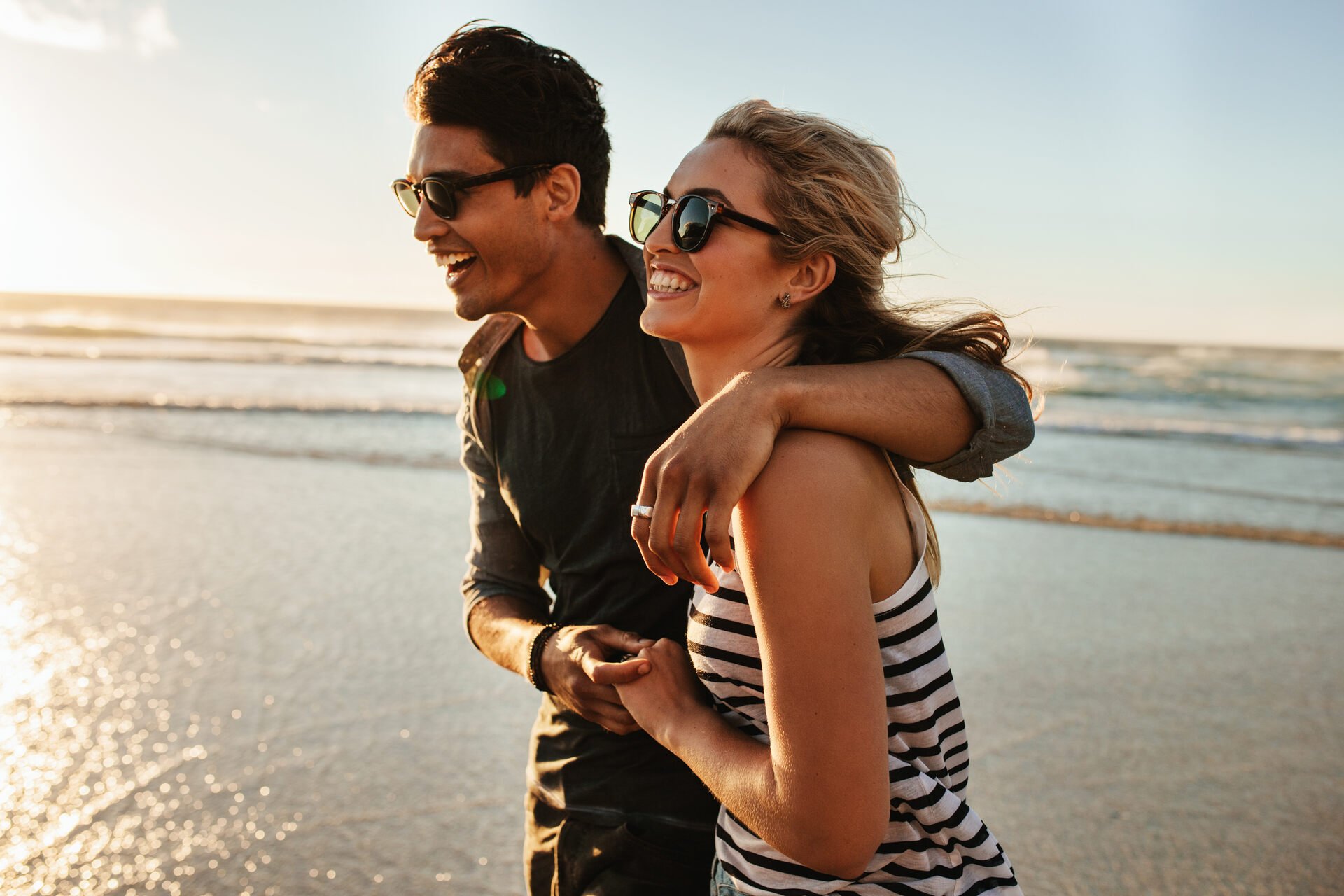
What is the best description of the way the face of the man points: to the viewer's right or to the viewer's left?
to the viewer's left

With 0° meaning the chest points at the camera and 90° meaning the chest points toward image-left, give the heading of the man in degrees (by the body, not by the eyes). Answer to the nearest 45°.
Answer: approximately 45°

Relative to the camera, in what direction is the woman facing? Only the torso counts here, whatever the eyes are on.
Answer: to the viewer's left
